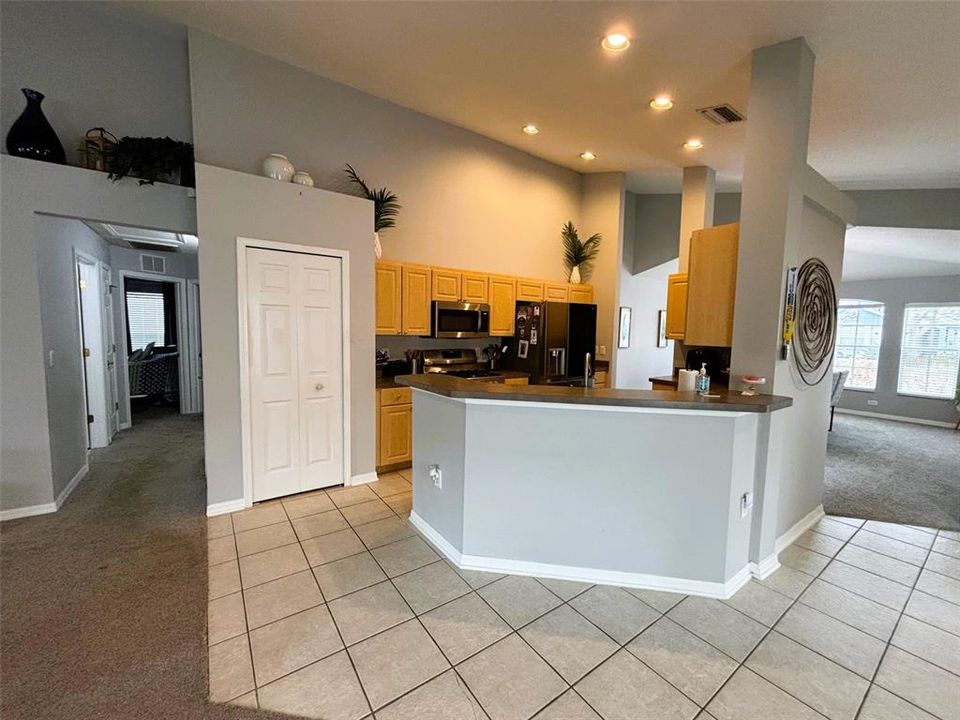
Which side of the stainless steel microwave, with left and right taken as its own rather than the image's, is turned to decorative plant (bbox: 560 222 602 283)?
left

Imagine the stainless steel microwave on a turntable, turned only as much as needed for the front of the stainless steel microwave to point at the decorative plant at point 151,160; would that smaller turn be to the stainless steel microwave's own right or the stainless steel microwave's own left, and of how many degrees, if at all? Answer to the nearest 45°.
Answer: approximately 90° to the stainless steel microwave's own right

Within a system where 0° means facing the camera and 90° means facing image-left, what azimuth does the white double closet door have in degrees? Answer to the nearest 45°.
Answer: approximately 315°

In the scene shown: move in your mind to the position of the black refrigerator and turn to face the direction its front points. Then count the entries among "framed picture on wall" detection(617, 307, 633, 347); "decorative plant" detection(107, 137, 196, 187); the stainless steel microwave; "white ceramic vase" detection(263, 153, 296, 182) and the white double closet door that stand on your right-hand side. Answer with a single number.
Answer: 4

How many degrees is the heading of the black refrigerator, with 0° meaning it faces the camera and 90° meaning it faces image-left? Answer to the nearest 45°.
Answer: approximately 315°
